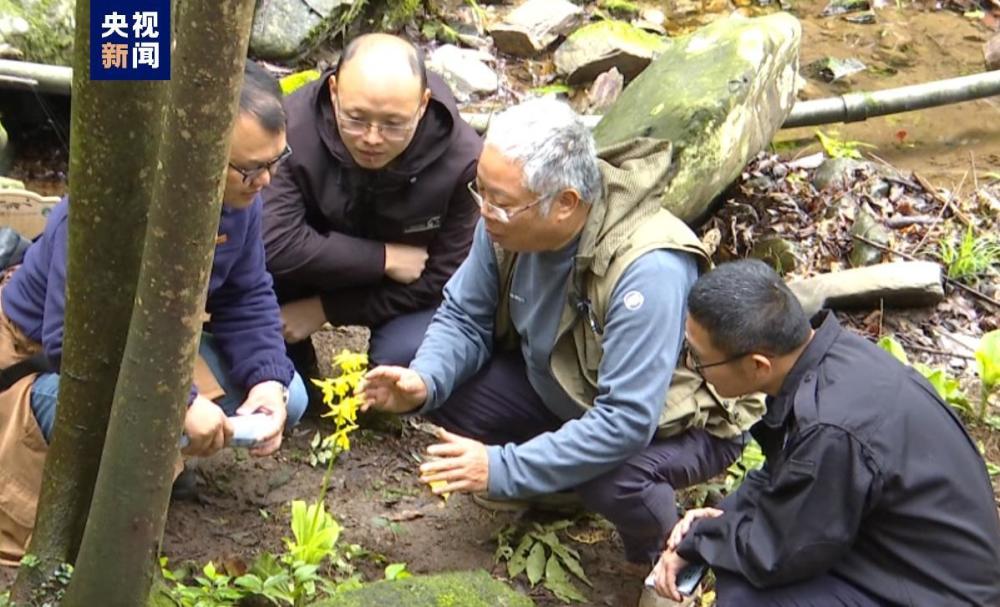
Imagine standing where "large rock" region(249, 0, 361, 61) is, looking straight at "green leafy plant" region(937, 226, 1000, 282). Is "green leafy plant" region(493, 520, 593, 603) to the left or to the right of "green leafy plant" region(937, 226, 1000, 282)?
right

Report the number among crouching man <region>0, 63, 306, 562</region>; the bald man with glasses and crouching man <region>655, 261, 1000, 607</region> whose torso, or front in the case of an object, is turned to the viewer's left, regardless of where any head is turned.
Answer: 1

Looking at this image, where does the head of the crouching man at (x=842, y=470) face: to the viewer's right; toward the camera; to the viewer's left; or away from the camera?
to the viewer's left

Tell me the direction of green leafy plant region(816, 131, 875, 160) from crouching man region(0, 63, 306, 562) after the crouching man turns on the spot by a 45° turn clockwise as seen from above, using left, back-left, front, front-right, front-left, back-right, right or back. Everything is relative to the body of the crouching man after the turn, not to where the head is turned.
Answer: back-left

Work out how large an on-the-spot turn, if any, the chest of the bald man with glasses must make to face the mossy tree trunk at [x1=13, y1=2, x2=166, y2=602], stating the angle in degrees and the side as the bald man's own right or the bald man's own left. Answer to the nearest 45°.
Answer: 0° — they already face it

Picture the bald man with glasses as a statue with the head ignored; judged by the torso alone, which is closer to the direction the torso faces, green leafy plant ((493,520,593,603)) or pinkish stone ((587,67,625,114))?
the green leafy plant

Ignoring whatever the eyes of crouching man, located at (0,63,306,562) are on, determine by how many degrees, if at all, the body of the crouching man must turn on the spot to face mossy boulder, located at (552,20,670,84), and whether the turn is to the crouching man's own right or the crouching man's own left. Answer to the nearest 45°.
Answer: approximately 90° to the crouching man's own left

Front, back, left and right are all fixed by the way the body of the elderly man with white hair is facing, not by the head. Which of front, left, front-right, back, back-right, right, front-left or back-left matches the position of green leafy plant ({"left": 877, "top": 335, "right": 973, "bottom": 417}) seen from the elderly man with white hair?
back

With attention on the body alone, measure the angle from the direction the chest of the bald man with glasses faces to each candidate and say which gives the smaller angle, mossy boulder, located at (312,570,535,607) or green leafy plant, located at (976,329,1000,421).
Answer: the mossy boulder

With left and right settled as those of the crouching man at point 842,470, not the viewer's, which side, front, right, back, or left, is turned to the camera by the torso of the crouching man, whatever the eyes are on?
left

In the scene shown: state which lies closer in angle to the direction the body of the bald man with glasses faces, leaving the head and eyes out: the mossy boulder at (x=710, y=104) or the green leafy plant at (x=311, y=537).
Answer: the green leafy plant

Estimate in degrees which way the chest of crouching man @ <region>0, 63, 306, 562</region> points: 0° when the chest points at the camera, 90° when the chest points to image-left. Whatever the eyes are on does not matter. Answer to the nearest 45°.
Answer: approximately 315°

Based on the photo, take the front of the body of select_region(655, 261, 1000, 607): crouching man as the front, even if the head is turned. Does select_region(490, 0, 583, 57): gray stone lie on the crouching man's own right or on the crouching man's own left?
on the crouching man's own right

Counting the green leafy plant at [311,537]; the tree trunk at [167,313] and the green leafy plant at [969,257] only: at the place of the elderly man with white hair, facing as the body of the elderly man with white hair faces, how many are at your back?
1
